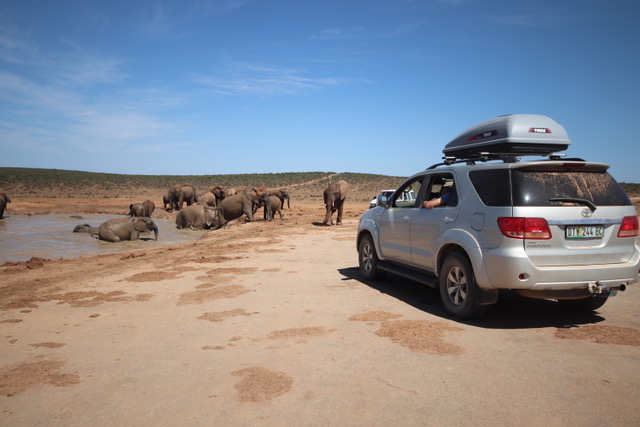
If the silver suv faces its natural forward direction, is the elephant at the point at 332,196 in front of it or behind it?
in front

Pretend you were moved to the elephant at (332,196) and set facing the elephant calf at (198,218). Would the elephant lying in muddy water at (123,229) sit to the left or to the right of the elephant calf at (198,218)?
left

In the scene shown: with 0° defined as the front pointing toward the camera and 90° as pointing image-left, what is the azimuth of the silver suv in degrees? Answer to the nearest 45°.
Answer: approximately 135°

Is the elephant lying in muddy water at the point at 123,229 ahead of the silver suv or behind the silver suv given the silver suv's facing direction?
ahead

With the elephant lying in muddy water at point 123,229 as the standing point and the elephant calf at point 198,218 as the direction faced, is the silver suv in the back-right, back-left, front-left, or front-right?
back-right
